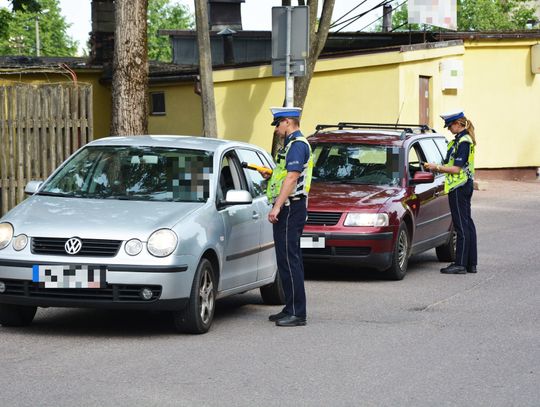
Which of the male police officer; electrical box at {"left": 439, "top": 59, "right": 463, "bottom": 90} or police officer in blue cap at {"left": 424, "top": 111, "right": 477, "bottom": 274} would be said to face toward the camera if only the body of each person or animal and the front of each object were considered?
the electrical box

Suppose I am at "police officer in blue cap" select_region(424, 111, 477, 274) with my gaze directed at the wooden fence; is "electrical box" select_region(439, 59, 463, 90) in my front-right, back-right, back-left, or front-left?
front-right

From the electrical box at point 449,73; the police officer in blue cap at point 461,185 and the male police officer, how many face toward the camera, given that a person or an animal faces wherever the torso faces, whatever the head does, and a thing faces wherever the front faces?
1

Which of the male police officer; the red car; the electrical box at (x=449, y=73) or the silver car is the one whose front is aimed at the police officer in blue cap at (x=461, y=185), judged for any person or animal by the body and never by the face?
the electrical box

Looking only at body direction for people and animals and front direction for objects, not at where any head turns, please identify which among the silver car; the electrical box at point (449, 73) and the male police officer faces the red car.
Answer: the electrical box

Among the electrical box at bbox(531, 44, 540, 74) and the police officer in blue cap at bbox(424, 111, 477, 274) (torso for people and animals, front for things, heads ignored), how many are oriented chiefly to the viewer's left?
1

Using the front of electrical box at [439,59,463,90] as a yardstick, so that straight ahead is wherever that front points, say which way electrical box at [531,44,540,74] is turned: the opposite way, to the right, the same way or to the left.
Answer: the same way

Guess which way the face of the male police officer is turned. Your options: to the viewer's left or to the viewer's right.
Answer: to the viewer's left

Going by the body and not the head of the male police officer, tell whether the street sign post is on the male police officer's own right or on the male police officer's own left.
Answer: on the male police officer's own right

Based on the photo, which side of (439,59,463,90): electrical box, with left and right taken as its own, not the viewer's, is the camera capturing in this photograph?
front

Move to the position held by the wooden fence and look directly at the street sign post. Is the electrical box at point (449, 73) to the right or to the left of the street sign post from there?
left

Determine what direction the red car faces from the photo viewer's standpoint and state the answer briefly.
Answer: facing the viewer and to the left of the viewer

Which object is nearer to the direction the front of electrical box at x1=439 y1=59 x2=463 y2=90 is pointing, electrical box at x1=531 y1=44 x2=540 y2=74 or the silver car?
the silver car

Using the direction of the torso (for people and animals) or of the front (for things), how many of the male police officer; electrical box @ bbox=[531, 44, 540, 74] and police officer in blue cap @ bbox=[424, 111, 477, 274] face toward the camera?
1

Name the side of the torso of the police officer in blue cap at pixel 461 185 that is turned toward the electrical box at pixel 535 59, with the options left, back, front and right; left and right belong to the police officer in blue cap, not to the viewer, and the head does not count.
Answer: right

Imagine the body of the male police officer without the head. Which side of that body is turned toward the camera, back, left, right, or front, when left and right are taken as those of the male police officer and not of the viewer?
left

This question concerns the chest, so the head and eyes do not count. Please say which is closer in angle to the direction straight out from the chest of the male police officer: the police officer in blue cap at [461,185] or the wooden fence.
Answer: the wooden fence

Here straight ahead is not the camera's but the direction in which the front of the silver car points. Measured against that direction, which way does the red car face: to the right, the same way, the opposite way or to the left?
the same way

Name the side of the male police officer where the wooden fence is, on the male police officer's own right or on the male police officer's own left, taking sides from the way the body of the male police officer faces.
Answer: on the male police officer's own right

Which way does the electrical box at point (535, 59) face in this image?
toward the camera
